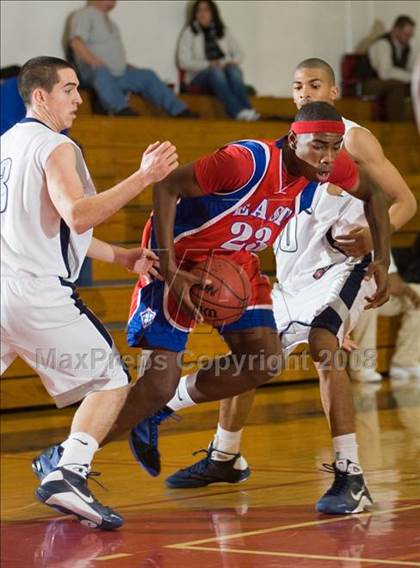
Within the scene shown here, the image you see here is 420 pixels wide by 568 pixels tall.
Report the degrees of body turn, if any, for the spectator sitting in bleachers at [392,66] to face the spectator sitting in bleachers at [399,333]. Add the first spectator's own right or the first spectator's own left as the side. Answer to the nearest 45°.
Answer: approximately 45° to the first spectator's own right

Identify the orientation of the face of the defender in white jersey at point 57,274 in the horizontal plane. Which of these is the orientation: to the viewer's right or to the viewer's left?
to the viewer's right

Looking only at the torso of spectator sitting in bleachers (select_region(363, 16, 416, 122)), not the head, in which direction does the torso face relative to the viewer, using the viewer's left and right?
facing the viewer and to the right of the viewer

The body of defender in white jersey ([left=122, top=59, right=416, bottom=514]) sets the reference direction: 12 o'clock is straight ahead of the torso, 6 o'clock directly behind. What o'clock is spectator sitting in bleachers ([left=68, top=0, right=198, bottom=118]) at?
The spectator sitting in bleachers is roughly at 4 o'clock from the defender in white jersey.

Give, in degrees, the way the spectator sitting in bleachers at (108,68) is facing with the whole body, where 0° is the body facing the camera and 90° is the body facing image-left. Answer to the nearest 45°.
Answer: approximately 315°

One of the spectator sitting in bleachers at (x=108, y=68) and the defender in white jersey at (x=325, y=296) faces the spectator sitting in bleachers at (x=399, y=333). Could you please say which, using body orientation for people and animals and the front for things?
the spectator sitting in bleachers at (x=108, y=68)

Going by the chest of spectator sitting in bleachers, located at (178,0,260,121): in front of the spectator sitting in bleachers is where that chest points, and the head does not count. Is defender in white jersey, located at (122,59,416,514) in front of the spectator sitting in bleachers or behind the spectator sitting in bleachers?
in front

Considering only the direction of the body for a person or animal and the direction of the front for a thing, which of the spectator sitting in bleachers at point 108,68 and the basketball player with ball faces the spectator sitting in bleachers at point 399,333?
the spectator sitting in bleachers at point 108,68

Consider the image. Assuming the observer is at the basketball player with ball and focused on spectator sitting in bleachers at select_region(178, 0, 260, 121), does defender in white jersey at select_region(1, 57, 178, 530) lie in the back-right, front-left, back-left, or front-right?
back-left
